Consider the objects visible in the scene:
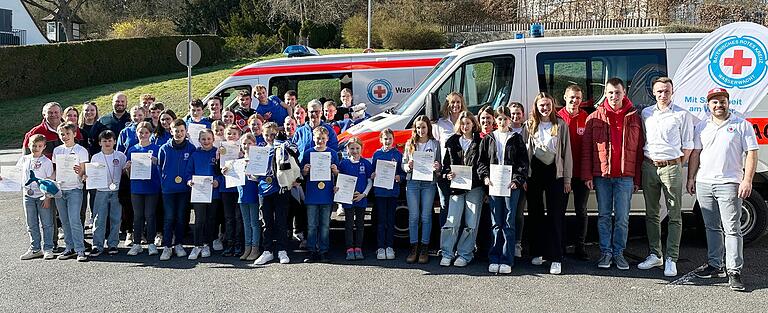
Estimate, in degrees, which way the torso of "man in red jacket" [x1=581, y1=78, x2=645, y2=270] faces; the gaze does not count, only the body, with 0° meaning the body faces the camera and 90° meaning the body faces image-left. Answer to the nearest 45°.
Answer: approximately 0°

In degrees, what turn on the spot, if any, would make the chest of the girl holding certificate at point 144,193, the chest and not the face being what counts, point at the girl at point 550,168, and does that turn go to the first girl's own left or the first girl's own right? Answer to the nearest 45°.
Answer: approximately 45° to the first girl's own left

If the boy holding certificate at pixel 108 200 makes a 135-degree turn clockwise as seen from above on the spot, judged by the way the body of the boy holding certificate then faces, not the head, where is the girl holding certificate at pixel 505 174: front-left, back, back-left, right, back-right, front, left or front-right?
back

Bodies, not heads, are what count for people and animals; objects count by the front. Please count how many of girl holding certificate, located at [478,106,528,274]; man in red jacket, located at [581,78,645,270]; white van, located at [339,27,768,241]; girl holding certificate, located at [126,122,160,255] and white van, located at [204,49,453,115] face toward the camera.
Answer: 3

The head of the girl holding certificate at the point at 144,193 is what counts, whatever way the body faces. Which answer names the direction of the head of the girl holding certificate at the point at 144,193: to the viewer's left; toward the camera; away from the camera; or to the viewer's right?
toward the camera

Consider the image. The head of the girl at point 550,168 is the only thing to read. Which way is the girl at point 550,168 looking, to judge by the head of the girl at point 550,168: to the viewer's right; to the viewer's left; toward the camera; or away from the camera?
toward the camera

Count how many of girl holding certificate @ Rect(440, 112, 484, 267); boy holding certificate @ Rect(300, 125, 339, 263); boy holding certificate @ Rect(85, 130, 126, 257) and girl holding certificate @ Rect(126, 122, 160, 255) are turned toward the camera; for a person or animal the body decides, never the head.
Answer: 4

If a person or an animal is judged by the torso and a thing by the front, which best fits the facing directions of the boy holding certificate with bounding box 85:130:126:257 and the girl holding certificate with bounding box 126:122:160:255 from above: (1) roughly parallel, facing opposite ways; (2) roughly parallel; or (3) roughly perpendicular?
roughly parallel

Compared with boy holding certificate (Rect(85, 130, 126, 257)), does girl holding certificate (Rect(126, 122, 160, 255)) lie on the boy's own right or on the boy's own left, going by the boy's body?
on the boy's own left

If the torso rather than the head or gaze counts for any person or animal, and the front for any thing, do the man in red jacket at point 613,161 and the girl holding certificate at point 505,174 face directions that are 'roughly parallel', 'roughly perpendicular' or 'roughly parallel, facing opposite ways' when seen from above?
roughly parallel

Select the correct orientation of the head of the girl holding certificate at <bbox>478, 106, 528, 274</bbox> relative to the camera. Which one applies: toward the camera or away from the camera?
toward the camera

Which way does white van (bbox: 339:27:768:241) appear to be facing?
to the viewer's left

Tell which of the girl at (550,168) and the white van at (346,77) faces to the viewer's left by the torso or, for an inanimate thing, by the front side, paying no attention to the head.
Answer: the white van

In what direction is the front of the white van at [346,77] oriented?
to the viewer's left

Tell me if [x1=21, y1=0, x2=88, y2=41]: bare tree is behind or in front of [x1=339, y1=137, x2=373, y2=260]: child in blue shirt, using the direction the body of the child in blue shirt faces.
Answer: behind

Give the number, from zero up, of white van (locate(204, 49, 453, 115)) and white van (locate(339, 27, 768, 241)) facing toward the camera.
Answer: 0

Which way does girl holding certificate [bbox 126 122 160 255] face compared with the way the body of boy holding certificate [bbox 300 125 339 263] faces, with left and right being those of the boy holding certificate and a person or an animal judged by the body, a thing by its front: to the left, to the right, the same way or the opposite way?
the same way

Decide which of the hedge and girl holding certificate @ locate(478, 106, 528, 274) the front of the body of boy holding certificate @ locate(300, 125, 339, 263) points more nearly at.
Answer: the girl holding certificate

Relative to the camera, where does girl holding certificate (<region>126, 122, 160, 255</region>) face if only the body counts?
toward the camera

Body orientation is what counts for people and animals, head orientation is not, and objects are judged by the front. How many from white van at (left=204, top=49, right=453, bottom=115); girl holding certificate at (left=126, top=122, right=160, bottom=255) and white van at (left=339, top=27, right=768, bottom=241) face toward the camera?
1

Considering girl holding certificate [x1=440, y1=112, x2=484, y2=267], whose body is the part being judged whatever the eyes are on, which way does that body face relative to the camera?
toward the camera
